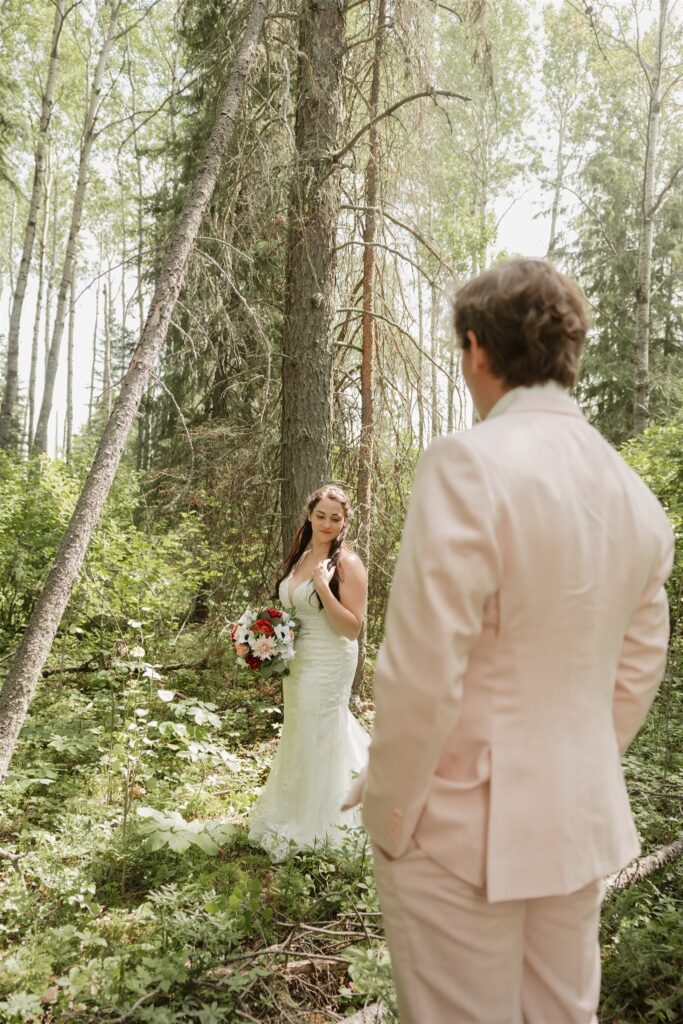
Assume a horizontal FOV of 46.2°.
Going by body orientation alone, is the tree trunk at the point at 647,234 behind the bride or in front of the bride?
behind

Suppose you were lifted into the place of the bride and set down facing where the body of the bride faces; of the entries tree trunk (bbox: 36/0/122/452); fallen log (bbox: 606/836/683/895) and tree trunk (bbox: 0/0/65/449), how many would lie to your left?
1

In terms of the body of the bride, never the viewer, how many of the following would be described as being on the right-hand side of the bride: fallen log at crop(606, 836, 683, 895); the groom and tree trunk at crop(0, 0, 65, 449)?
1

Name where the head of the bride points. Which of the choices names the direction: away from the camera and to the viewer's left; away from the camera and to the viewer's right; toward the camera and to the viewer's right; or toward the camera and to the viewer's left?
toward the camera and to the viewer's right

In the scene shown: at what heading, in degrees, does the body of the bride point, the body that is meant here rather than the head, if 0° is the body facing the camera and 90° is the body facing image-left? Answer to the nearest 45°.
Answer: approximately 45°

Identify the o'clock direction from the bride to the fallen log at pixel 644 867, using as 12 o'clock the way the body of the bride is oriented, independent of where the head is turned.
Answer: The fallen log is roughly at 9 o'clock from the bride.

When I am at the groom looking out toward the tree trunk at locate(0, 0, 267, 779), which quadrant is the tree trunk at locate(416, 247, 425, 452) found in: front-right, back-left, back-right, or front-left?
front-right
